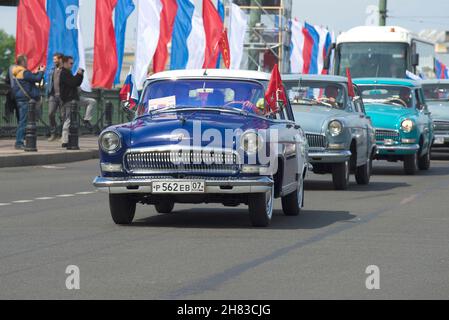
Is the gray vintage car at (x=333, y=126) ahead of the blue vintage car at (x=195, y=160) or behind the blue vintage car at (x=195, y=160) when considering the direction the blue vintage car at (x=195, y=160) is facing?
behind

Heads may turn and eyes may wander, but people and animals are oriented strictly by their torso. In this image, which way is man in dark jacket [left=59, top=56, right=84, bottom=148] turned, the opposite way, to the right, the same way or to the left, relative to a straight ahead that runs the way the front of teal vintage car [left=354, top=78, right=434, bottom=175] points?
to the left

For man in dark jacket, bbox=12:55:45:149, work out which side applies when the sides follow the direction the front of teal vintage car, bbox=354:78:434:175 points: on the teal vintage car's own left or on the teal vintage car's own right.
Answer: on the teal vintage car's own right

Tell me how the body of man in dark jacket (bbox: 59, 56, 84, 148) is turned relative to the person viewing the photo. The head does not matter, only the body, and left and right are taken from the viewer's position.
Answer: facing to the right of the viewer

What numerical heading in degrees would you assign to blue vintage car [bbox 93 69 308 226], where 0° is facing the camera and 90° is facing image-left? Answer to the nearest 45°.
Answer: approximately 0°
